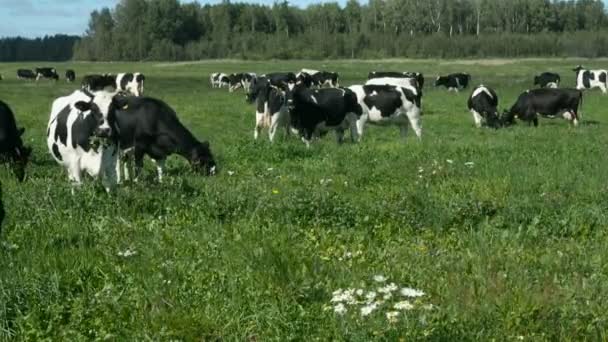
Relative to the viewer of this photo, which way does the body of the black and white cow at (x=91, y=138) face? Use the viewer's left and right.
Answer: facing the viewer and to the right of the viewer

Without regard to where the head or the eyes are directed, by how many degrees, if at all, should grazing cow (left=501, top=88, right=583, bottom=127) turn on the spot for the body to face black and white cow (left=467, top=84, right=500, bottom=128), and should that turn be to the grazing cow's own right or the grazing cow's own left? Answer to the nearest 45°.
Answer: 0° — it already faces it

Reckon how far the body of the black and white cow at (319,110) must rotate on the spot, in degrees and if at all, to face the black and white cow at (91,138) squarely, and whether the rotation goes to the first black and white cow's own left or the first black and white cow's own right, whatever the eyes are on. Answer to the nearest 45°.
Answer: approximately 45° to the first black and white cow's own left

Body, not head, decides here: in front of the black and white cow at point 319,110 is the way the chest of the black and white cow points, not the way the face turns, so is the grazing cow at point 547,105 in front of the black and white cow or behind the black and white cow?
behind

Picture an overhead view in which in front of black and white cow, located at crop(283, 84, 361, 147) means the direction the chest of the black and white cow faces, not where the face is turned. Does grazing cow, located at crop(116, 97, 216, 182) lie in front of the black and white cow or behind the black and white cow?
in front

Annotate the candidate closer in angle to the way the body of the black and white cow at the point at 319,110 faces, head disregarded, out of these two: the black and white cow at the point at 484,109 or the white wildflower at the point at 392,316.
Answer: the white wildflower

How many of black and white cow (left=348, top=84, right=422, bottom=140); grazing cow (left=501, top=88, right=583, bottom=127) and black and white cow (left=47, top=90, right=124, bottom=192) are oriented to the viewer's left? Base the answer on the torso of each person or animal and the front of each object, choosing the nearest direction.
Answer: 2

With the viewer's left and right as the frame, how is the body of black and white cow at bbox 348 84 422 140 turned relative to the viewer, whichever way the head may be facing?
facing to the left of the viewer

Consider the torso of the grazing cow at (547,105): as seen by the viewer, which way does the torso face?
to the viewer's left

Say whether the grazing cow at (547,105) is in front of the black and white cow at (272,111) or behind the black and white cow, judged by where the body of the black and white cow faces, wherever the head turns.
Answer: behind

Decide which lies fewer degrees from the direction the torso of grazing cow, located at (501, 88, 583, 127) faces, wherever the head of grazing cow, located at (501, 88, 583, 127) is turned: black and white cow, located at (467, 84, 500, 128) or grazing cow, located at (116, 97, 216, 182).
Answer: the black and white cow
